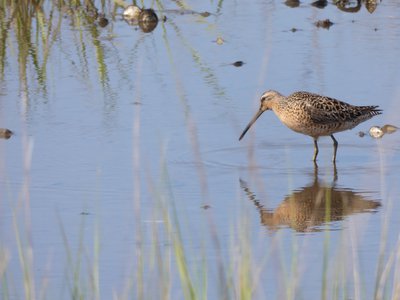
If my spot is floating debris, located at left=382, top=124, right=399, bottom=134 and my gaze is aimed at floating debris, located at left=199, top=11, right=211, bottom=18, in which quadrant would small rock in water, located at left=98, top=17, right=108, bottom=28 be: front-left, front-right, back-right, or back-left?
front-left

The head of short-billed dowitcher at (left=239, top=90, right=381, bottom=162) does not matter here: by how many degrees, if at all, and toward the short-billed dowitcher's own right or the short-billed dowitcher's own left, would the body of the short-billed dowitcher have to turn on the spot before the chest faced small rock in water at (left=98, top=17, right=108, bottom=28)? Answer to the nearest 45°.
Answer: approximately 45° to the short-billed dowitcher's own right

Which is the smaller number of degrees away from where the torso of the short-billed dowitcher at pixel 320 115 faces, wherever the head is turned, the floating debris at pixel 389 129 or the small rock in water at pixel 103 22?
the small rock in water

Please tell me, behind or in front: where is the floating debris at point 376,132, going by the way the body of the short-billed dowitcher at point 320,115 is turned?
behind

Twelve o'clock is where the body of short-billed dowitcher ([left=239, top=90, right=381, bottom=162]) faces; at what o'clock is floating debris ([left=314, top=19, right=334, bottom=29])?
The floating debris is roughly at 3 o'clock from the short-billed dowitcher.

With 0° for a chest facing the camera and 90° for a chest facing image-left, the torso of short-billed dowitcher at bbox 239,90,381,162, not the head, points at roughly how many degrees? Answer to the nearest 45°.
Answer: approximately 90°

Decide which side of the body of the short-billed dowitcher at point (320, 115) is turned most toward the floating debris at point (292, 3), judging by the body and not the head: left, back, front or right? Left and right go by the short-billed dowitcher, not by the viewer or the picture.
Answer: right

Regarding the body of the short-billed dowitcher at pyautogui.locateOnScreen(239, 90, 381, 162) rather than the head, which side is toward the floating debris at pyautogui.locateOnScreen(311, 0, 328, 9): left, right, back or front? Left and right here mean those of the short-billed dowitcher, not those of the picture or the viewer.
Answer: right

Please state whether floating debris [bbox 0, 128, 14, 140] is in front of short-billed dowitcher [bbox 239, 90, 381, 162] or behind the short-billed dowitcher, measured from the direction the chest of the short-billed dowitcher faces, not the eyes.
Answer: in front

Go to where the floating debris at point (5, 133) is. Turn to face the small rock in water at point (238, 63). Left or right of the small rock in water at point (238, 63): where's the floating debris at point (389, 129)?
right
